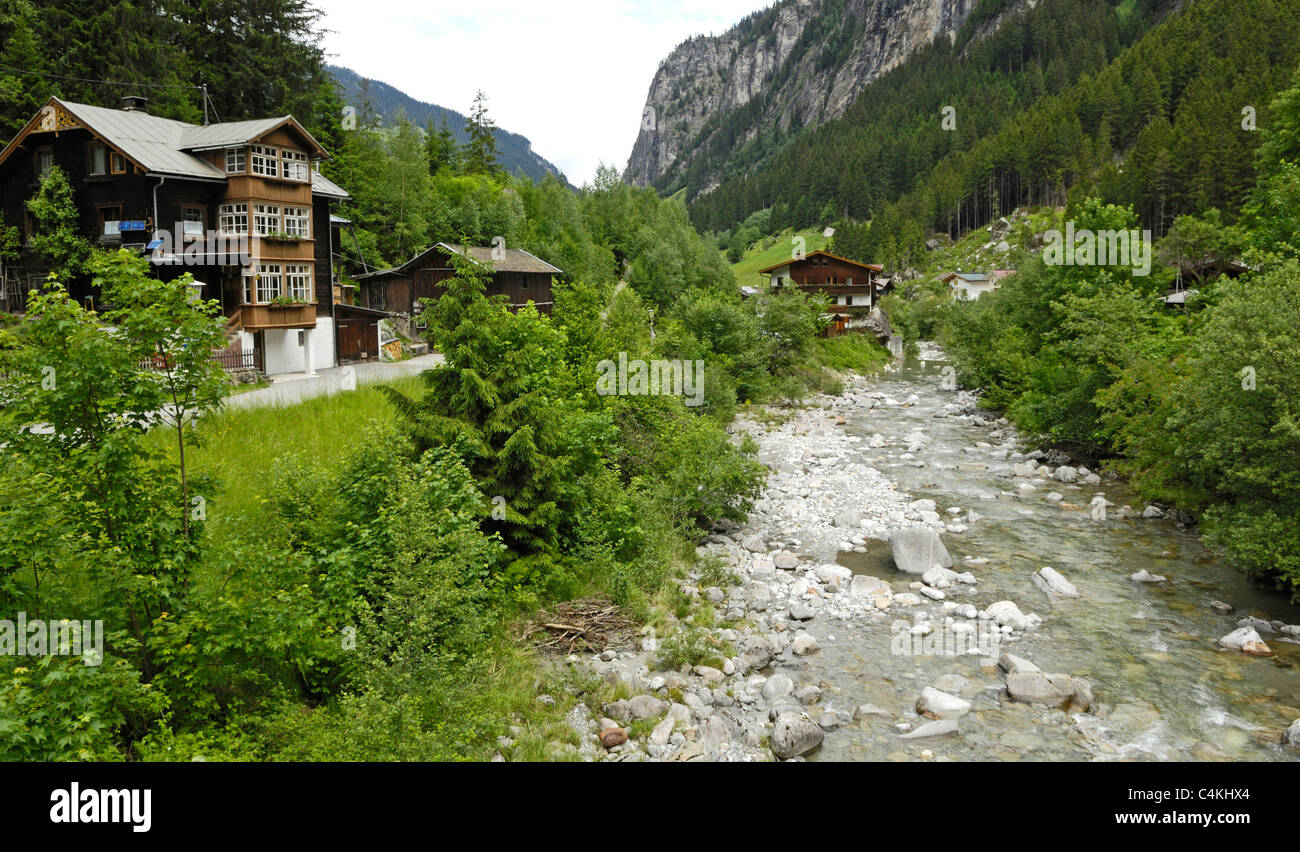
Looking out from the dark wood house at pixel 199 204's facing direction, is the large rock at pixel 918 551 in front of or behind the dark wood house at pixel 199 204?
in front

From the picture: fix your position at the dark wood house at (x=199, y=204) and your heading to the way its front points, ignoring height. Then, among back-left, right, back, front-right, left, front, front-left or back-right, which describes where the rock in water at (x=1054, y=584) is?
front

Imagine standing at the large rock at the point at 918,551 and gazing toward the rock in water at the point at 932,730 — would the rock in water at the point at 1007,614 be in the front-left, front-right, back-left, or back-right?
front-left

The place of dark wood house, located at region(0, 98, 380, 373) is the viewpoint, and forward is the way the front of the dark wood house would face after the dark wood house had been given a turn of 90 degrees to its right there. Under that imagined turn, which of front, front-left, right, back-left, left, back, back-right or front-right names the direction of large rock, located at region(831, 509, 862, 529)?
left

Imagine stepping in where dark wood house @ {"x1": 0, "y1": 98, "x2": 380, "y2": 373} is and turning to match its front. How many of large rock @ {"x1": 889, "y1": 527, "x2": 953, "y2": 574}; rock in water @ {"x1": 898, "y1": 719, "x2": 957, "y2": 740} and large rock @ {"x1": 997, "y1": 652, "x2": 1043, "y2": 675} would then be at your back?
0

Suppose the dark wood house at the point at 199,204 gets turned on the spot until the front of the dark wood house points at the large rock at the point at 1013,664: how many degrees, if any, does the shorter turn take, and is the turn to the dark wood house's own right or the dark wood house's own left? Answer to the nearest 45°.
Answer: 0° — it already faces it

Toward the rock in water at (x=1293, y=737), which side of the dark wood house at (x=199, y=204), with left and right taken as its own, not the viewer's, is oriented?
front

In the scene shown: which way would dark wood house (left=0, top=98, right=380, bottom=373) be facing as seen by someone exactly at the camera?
facing the viewer and to the right of the viewer

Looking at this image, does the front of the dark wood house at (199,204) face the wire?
no

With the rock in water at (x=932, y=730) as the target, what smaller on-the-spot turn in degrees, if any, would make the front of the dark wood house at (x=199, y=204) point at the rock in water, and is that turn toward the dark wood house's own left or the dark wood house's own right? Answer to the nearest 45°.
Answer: approximately 45° to the dark wood house's own right

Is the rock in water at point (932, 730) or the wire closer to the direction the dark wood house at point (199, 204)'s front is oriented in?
the rock in water

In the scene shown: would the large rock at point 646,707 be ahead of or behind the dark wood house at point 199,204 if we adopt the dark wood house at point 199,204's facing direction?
ahead

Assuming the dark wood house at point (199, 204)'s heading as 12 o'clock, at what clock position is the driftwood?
The driftwood is roughly at 1 o'clock from the dark wood house.

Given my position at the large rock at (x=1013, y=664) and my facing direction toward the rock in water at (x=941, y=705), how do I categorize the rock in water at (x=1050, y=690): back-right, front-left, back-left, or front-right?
front-left
